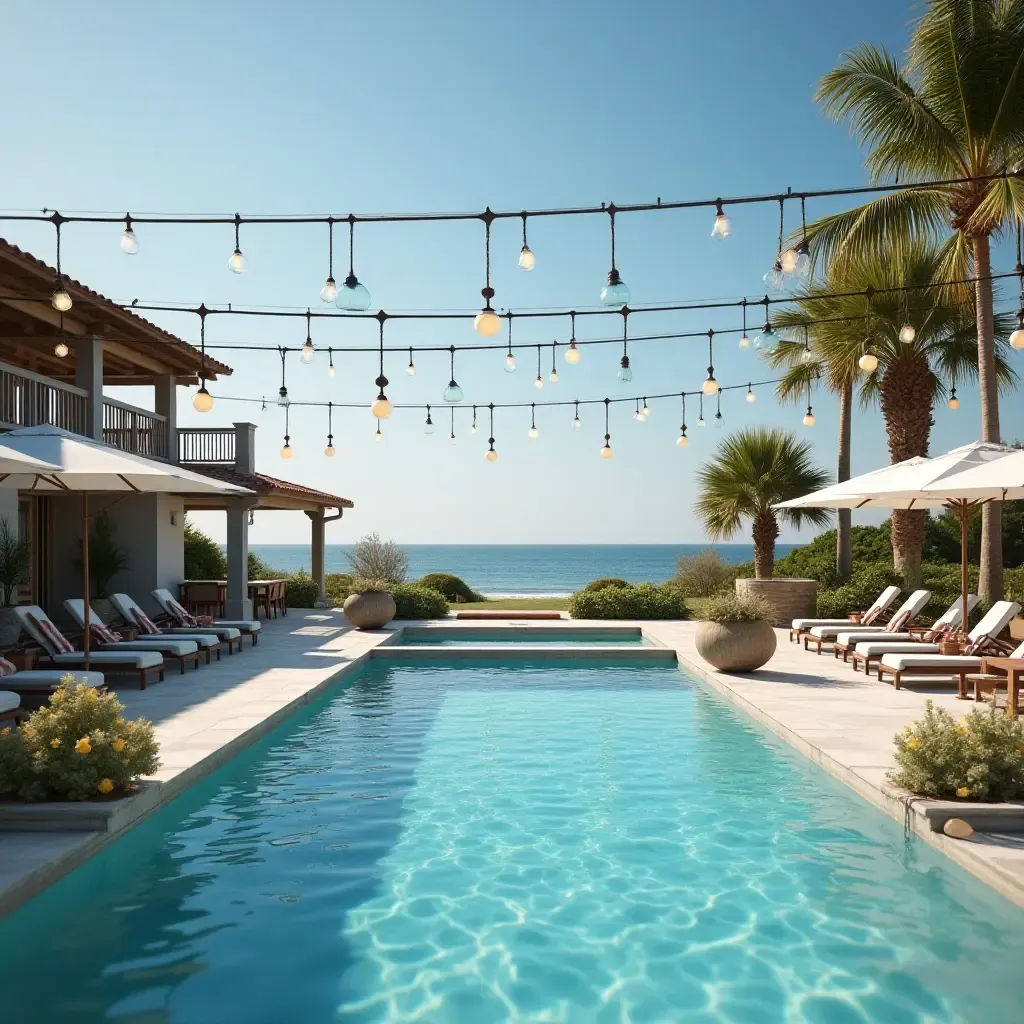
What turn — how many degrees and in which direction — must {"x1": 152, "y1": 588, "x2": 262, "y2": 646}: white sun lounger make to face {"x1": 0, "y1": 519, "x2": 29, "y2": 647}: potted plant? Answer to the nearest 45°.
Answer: approximately 135° to its right

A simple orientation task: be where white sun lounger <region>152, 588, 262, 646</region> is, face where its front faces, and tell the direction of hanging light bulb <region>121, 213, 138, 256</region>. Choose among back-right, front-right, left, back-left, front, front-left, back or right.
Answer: right

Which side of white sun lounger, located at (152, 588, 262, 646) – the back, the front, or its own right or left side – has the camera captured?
right

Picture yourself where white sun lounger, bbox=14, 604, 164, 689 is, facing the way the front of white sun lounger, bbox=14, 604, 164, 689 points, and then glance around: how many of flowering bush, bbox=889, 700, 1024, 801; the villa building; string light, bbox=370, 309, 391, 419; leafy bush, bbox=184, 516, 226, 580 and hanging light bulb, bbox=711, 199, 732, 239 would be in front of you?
3

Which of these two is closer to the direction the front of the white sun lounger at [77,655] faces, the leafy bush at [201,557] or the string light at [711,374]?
the string light

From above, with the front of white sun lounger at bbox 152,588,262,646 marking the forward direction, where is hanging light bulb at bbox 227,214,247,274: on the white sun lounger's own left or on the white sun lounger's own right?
on the white sun lounger's own right

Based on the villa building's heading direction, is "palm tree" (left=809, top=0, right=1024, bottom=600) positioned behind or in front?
in front

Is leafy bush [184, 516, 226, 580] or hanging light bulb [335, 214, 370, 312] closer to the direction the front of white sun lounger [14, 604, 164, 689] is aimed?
the hanging light bulb

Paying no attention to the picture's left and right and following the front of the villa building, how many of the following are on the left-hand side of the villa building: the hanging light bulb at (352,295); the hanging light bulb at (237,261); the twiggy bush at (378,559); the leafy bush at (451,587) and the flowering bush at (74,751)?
2

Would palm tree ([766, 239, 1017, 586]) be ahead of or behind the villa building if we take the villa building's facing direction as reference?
ahead

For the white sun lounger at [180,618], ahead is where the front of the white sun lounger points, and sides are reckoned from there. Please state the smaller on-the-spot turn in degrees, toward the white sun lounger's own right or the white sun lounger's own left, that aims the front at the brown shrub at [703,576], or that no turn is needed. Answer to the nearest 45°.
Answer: approximately 45° to the white sun lounger's own left
